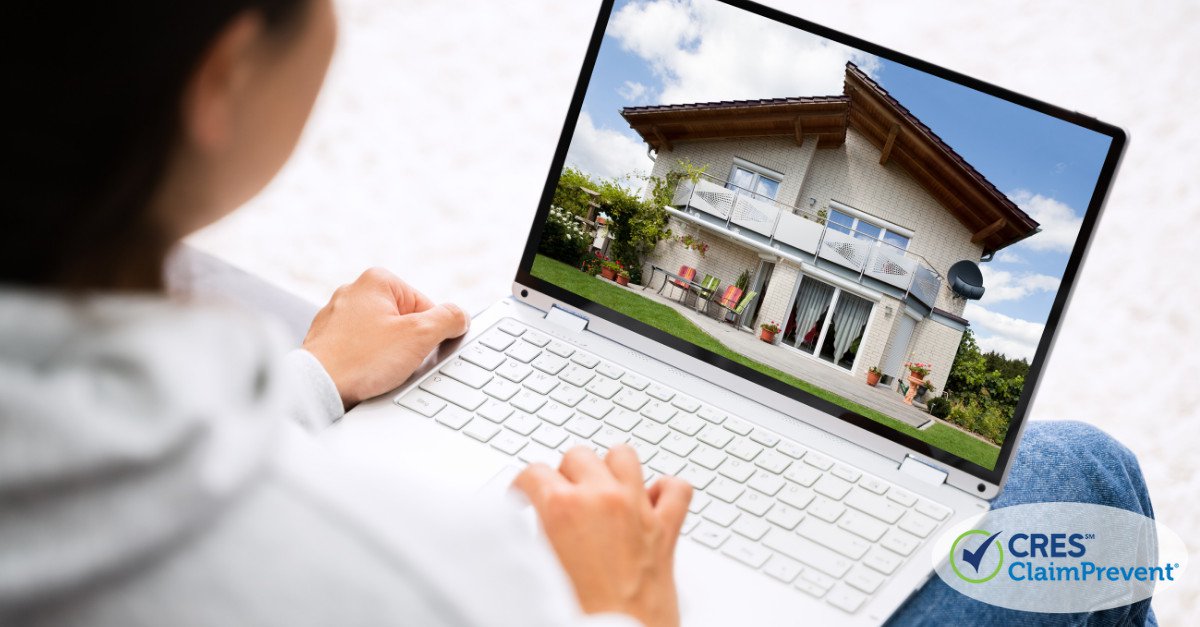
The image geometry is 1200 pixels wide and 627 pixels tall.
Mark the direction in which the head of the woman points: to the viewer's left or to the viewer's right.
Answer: to the viewer's right

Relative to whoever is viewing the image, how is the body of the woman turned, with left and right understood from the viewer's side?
facing away from the viewer and to the right of the viewer

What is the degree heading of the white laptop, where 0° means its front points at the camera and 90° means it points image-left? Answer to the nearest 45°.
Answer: approximately 45°
